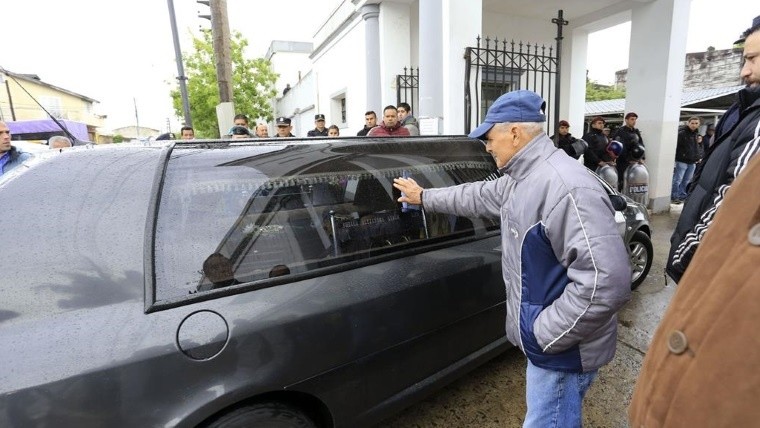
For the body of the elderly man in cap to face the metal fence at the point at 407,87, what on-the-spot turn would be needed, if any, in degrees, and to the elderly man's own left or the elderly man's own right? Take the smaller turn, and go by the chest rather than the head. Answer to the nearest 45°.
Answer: approximately 90° to the elderly man's own right

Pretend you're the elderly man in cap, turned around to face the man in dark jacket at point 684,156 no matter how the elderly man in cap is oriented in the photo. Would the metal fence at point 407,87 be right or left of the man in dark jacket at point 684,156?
left

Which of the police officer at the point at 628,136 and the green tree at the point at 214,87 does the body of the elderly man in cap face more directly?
the green tree

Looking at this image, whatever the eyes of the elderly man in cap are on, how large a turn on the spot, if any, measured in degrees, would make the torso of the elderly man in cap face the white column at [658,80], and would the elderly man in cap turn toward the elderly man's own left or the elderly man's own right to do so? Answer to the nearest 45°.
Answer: approximately 90° to the elderly man's own right

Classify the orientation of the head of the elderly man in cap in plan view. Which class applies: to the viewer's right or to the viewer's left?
to the viewer's left

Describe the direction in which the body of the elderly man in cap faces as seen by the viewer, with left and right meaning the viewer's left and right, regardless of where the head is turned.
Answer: facing to the left of the viewer

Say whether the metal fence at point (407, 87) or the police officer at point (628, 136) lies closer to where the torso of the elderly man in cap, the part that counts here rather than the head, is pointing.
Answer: the metal fence

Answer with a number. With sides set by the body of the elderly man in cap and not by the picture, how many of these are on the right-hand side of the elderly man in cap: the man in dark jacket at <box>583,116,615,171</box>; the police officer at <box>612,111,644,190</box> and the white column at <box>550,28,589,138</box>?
3

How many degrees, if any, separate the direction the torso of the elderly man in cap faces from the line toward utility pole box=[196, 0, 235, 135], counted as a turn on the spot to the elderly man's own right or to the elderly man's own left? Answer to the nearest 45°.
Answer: approximately 45° to the elderly man's own right

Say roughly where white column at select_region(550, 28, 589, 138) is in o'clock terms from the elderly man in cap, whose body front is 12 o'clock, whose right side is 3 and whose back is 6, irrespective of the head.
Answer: The white column is roughly at 3 o'clock from the elderly man in cap.

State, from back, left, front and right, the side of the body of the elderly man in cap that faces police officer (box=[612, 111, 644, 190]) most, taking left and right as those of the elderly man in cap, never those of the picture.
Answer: right

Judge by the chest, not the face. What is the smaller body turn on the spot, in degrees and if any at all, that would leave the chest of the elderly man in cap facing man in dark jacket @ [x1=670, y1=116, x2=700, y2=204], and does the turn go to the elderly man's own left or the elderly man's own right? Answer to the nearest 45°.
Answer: approximately 90° to the elderly man's own right

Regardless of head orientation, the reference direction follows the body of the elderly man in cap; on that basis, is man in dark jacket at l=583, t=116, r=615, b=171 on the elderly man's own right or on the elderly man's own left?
on the elderly man's own right

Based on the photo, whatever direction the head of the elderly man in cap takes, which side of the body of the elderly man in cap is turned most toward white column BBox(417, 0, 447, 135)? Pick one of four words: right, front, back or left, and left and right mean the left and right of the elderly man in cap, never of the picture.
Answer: right

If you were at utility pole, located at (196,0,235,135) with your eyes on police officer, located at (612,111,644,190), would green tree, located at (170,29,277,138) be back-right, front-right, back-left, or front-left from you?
back-left

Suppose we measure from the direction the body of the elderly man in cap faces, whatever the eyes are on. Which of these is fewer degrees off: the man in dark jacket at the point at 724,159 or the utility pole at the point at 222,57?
the utility pole
